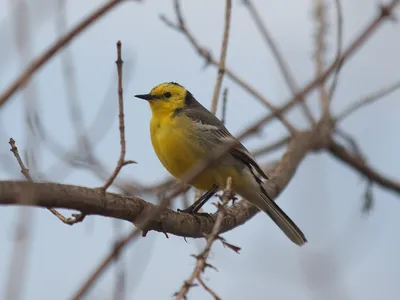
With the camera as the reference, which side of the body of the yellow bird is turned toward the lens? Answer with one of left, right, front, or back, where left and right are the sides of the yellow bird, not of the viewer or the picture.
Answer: left

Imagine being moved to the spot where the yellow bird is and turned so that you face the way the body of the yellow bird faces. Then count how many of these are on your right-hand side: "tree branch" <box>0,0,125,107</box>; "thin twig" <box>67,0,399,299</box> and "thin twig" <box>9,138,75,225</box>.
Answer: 0
